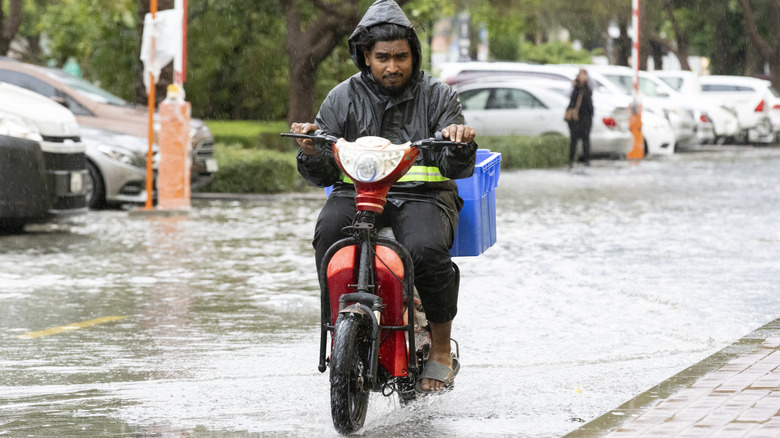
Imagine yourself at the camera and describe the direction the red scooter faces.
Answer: facing the viewer

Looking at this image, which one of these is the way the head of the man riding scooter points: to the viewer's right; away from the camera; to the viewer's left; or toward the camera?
toward the camera

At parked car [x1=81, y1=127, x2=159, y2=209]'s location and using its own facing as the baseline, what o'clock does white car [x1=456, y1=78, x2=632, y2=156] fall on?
The white car is roughly at 9 o'clock from the parked car.

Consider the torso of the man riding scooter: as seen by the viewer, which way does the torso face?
toward the camera

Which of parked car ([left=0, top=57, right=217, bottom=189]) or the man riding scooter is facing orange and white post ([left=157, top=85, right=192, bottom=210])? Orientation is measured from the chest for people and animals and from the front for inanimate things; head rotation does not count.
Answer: the parked car

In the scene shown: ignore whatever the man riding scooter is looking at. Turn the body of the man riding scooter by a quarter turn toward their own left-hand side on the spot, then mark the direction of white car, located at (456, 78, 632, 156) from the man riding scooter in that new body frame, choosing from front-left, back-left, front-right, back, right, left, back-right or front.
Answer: left

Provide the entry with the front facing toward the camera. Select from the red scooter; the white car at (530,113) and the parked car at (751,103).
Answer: the red scooter

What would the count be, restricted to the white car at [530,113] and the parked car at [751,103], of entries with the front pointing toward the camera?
0

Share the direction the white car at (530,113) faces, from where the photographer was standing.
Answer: facing away from the viewer and to the left of the viewer

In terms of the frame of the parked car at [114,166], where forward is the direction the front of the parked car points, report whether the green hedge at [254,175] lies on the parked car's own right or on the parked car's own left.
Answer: on the parked car's own left

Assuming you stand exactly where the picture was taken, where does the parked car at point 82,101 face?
facing the viewer and to the right of the viewer

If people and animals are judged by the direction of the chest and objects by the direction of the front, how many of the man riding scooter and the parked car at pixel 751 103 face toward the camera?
1

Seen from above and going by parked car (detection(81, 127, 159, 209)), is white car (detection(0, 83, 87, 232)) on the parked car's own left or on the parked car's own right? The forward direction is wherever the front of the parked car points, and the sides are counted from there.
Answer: on the parked car's own right

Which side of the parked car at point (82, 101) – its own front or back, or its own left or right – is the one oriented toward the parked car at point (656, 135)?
left
